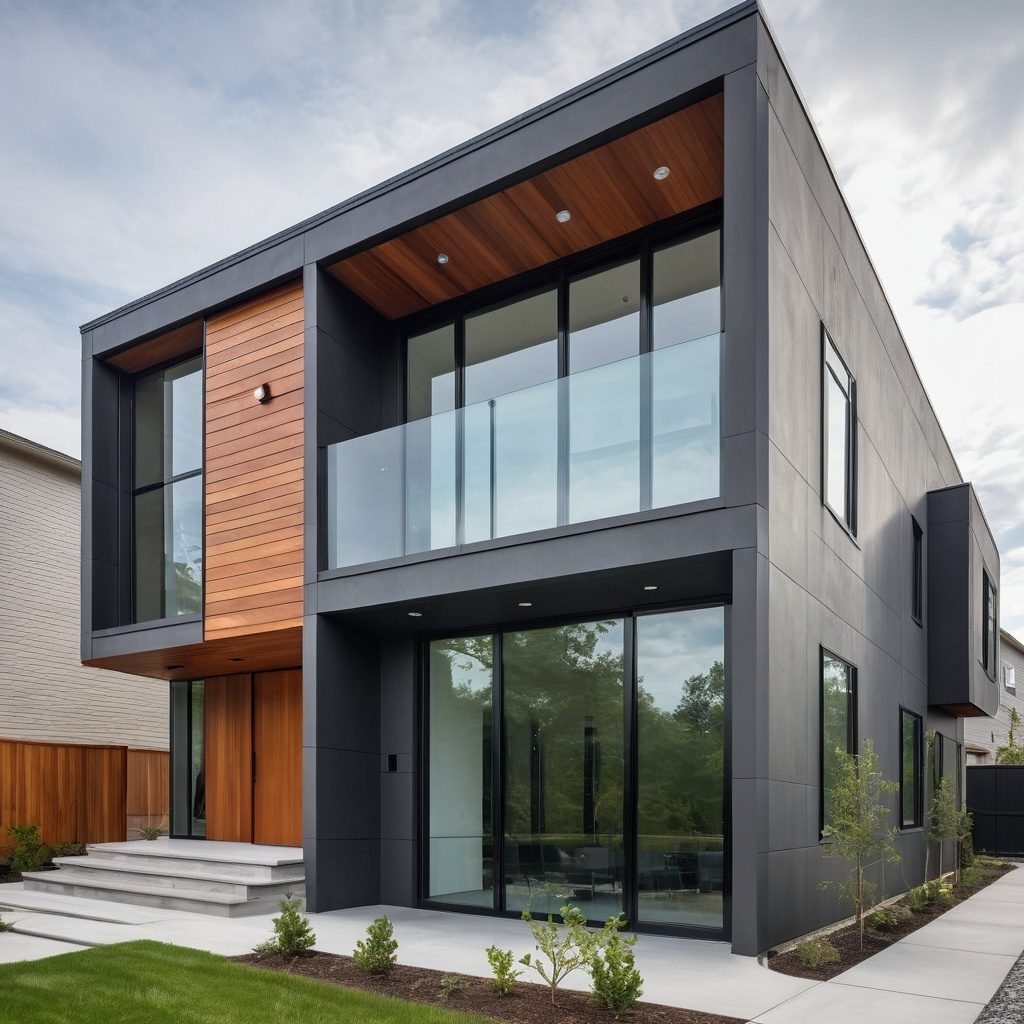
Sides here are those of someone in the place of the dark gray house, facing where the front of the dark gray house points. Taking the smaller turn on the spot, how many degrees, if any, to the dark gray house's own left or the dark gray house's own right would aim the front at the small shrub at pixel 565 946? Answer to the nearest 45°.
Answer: approximately 45° to the dark gray house's own left

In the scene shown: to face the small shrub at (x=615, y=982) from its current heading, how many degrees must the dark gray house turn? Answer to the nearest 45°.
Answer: approximately 45° to its left

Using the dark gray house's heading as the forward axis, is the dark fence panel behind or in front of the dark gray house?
behind

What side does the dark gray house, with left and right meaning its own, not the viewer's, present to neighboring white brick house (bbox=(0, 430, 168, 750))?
right

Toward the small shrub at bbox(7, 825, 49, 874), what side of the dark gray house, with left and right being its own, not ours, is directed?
right

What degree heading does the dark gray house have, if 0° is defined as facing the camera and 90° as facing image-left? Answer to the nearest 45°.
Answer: approximately 45°
